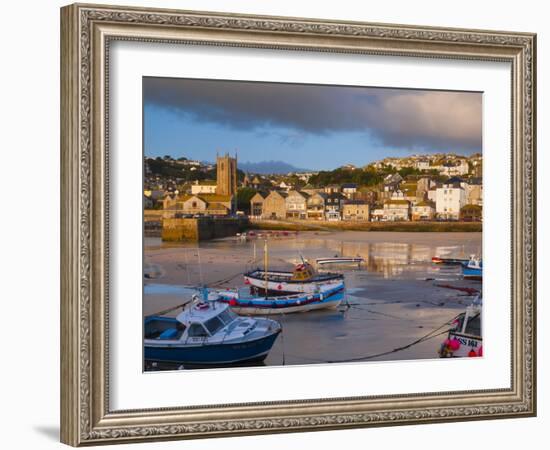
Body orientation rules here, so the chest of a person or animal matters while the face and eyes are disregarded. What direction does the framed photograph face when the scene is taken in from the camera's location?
facing the viewer and to the right of the viewer
